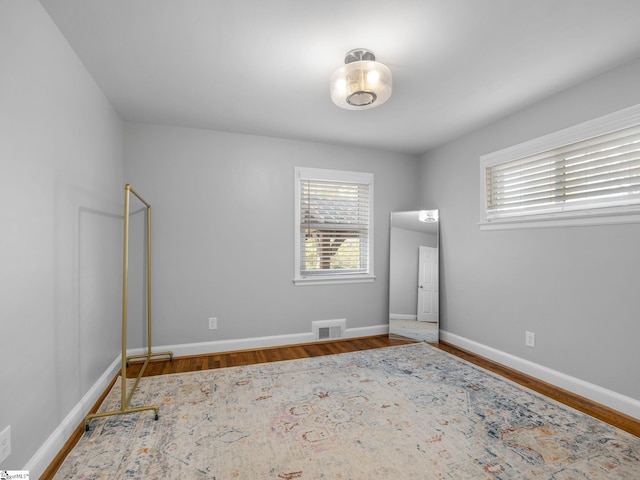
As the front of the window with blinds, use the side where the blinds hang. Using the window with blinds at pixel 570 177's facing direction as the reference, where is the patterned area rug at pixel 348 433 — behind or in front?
in front

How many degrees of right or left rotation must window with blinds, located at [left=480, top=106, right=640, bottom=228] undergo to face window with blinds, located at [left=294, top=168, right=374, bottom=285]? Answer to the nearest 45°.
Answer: approximately 45° to its right

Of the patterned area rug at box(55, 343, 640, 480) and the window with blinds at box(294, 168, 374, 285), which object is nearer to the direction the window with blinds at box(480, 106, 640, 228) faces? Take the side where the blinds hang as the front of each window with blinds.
the patterned area rug

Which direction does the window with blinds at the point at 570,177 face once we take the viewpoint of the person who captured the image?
facing the viewer and to the left of the viewer

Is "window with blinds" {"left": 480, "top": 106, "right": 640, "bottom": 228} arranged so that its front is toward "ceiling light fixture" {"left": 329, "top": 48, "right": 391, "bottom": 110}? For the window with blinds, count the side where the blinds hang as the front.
yes

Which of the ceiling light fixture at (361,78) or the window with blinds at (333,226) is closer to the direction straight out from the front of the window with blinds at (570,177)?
the ceiling light fixture
